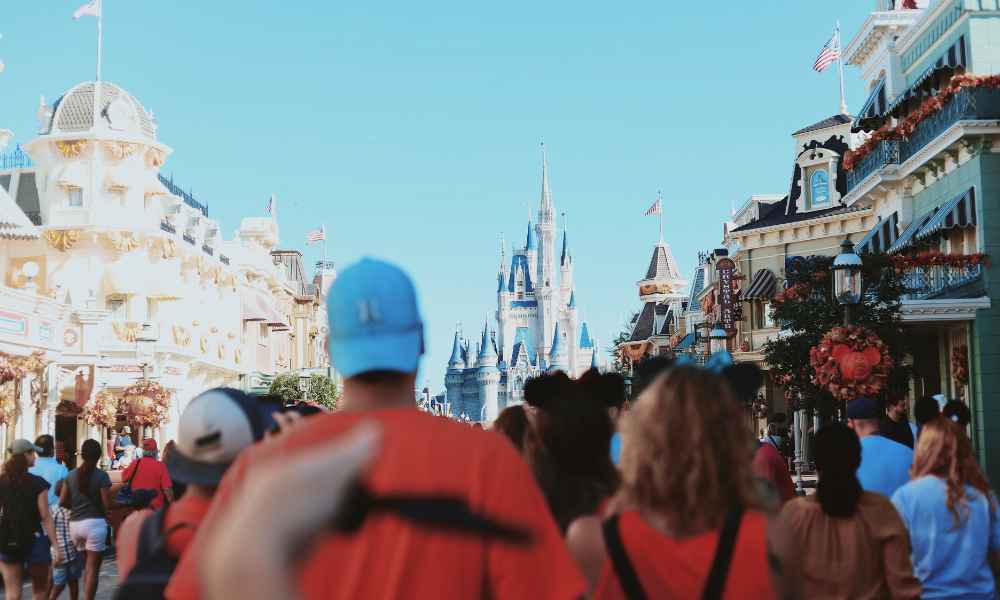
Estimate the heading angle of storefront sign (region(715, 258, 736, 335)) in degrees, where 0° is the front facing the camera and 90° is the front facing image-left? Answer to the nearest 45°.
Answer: approximately 0°

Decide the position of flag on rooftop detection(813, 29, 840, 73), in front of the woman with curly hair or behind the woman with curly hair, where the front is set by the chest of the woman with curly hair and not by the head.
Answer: in front

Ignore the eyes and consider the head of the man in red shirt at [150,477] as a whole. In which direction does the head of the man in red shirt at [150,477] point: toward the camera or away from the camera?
away from the camera

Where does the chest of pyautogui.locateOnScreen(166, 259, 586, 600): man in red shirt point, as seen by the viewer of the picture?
away from the camera

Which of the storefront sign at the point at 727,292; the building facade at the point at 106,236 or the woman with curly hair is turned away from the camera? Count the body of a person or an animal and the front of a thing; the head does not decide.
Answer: the woman with curly hair

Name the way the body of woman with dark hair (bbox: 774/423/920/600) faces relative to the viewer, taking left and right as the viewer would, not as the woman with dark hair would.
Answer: facing away from the viewer

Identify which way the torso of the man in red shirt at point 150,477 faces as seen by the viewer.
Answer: away from the camera

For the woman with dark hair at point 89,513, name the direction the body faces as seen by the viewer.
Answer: away from the camera

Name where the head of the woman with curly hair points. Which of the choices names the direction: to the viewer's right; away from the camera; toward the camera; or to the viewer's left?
away from the camera

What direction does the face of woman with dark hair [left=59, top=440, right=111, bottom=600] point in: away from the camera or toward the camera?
away from the camera

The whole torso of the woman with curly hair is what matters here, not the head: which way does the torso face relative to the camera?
away from the camera

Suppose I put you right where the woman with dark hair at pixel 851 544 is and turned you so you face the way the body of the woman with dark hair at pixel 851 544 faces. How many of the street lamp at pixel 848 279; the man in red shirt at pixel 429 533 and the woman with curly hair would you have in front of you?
1

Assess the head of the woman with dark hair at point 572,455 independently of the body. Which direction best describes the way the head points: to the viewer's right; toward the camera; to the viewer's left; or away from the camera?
away from the camera
